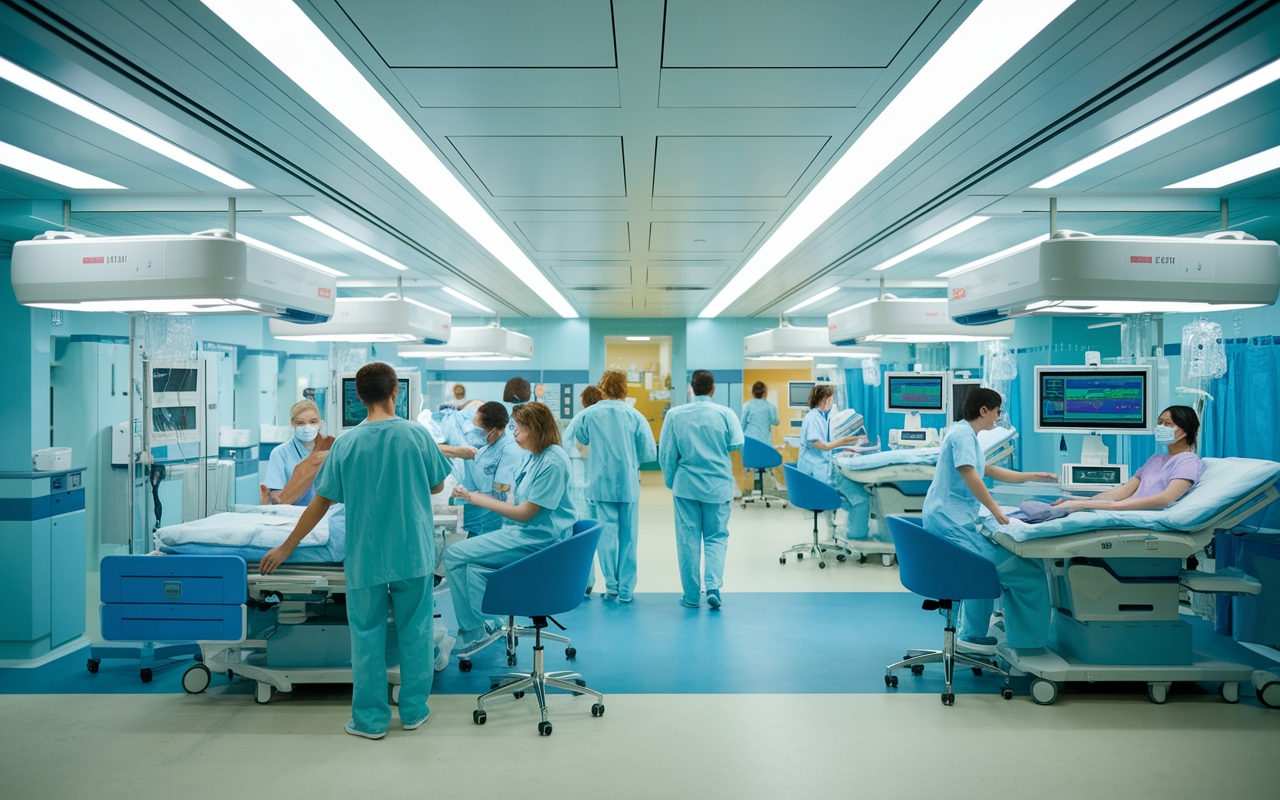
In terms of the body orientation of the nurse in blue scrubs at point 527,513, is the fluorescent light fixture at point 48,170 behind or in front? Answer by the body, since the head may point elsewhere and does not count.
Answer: in front

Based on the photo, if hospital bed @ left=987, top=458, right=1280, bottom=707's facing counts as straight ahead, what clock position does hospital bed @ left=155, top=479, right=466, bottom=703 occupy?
hospital bed @ left=155, top=479, right=466, bottom=703 is roughly at 11 o'clock from hospital bed @ left=987, top=458, right=1280, bottom=707.

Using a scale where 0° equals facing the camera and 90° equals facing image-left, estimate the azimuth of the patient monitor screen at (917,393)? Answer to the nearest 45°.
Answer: approximately 0°

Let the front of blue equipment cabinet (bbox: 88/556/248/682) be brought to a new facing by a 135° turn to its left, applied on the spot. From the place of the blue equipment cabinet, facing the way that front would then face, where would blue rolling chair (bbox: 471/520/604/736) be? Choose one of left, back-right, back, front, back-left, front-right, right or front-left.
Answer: right

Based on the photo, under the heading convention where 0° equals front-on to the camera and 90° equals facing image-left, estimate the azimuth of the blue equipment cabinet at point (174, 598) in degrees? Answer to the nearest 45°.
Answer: approximately 0°

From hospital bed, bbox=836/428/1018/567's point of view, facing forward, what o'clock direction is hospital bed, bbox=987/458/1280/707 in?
hospital bed, bbox=987/458/1280/707 is roughly at 8 o'clock from hospital bed, bbox=836/428/1018/567.

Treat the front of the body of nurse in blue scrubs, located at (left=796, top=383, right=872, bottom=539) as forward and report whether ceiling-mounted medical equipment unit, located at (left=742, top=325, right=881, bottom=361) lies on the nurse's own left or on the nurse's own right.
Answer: on the nurse's own left

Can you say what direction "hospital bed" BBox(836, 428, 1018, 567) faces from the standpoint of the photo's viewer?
facing to the left of the viewer

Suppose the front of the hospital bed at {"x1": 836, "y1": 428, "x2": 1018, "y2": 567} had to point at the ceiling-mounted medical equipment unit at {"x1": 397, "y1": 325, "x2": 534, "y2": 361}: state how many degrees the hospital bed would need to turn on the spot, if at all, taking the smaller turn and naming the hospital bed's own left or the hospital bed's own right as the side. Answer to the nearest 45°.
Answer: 0° — it already faces it

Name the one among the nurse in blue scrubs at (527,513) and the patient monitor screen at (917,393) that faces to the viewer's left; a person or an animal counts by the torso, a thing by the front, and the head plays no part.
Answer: the nurse in blue scrubs

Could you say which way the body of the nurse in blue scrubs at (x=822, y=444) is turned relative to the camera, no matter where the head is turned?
to the viewer's right

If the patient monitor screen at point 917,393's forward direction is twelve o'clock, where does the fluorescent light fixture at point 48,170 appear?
The fluorescent light fixture is roughly at 1 o'clock from the patient monitor screen.

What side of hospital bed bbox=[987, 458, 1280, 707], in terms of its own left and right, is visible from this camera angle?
left
